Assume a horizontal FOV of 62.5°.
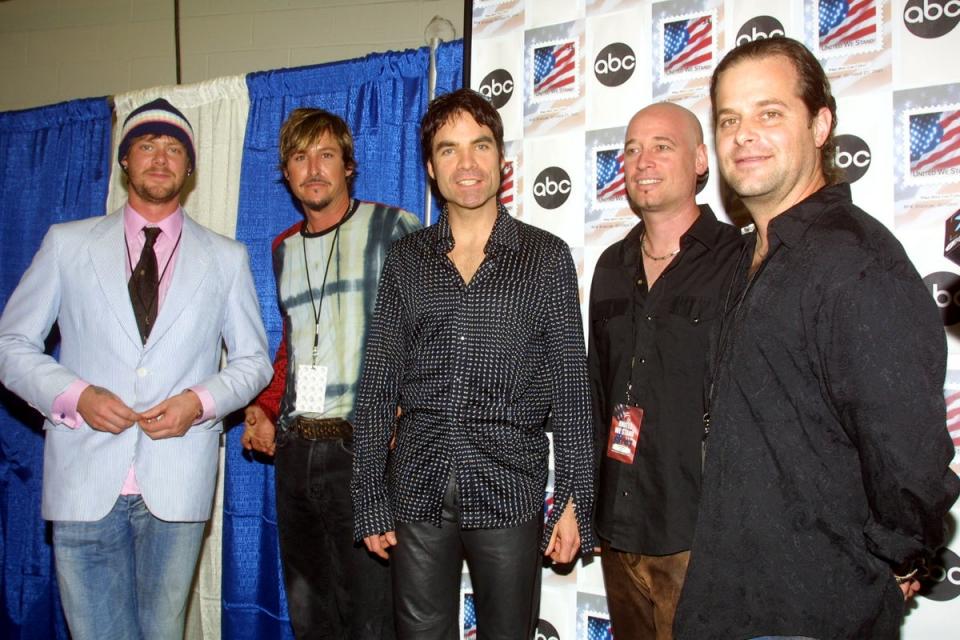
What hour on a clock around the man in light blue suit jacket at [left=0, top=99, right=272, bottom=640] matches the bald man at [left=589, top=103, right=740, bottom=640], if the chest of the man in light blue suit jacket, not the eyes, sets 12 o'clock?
The bald man is roughly at 10 o'clock from the man in light blue suit jacket.

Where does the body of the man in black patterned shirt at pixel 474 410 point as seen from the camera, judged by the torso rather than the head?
toward the camera

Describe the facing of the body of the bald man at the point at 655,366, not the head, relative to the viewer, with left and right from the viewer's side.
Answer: facing the viewer and to the left of the viewer

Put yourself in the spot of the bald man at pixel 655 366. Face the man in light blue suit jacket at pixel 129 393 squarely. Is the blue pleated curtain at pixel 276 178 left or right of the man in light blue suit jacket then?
right

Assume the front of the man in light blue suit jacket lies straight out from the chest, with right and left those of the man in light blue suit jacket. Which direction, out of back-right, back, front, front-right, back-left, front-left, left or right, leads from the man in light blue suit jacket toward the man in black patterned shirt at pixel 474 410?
front-left

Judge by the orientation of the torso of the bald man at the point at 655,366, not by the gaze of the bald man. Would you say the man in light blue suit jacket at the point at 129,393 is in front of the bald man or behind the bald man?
in front

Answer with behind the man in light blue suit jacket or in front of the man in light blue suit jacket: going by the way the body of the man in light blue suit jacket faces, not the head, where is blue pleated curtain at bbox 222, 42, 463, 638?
behind

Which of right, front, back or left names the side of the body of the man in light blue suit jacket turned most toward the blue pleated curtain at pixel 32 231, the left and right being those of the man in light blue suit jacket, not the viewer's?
back

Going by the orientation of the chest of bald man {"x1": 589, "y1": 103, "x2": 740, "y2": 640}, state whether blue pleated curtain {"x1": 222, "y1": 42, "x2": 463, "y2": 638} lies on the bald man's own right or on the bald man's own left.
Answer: on the bald man's own right

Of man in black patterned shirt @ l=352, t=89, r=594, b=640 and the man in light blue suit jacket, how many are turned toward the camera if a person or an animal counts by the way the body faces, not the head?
2

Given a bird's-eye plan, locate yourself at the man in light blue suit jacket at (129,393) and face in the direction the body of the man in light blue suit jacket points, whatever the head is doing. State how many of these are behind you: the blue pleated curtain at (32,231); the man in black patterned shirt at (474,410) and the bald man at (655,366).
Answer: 1

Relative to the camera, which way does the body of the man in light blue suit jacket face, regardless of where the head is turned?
toward the camera

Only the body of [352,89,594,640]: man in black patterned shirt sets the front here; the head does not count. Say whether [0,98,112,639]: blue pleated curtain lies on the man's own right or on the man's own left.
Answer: on the man's own right
